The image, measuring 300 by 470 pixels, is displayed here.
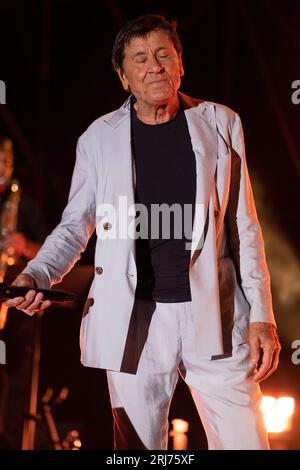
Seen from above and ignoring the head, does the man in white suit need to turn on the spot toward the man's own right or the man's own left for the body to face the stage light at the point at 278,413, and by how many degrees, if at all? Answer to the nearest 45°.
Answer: approximately 180°

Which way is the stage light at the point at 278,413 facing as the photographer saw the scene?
facing the viewer

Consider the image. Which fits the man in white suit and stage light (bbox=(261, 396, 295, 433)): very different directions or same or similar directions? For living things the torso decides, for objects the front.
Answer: same or similar directions

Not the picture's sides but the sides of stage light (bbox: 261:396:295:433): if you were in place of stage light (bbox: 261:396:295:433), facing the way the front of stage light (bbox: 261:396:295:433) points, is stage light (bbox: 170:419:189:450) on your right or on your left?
on your right

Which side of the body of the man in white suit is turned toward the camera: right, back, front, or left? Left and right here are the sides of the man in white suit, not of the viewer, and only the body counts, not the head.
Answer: front

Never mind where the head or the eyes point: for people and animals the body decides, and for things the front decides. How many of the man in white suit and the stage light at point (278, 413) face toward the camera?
2

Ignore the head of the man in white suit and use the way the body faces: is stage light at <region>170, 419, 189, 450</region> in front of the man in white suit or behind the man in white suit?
behind

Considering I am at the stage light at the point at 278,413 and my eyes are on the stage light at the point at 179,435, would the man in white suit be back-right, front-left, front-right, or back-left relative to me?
front-left
